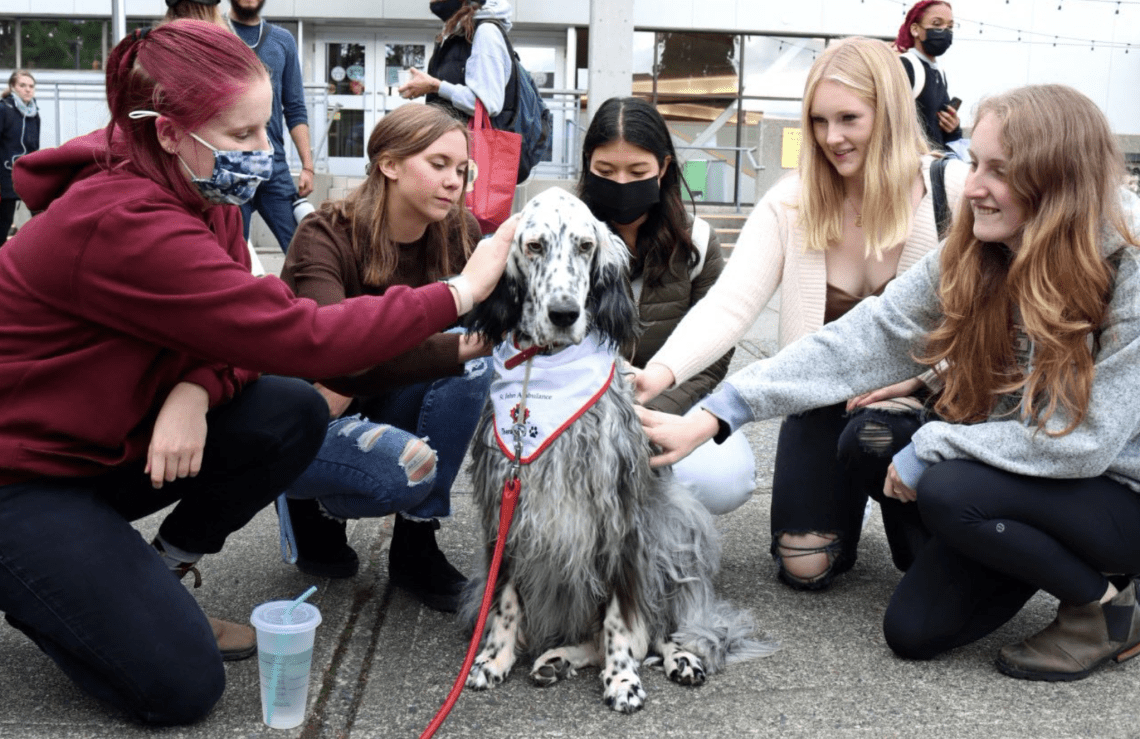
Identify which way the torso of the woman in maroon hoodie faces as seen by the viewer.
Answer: to the viewer's right

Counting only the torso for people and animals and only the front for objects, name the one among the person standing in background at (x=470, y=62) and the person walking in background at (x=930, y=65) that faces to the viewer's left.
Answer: the person standing in background at (x=470, y=62)

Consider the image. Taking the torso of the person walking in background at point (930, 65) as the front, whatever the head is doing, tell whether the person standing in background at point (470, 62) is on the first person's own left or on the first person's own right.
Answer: on the first person's own right

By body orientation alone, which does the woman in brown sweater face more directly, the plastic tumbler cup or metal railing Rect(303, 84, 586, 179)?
the plastic tumbler cup

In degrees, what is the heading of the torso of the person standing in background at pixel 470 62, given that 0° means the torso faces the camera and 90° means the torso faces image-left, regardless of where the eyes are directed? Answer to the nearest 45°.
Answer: approximately 90°

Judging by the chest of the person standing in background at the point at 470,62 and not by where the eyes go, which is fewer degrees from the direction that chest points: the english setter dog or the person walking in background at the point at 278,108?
the person walking in background

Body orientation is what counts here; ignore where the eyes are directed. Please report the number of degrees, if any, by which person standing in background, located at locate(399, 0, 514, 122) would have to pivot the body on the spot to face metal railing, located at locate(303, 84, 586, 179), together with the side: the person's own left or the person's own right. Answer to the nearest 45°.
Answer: approximately 90° to the person's own right

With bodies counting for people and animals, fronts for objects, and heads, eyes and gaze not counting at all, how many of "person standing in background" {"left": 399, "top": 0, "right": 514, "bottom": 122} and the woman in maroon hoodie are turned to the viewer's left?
1

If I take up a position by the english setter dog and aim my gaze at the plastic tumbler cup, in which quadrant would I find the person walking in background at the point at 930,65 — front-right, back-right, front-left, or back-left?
back-right
